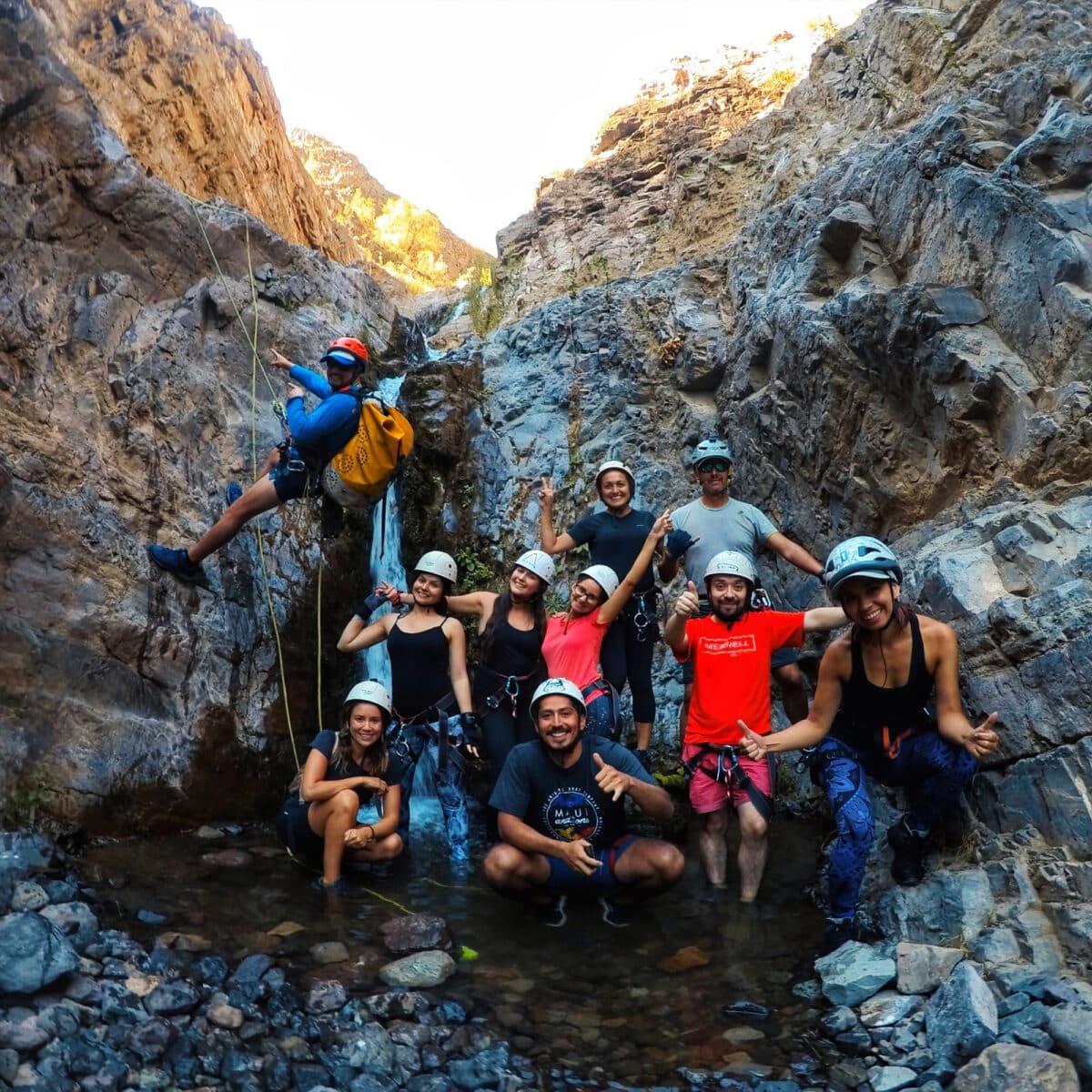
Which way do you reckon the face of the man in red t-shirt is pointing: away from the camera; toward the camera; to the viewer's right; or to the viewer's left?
toward the camera

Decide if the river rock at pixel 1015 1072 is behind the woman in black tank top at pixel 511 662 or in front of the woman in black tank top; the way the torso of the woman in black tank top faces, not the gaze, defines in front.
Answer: in front

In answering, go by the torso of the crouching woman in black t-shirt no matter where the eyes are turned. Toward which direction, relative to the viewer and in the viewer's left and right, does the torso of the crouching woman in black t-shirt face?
facing the viewer and to the right of the viewer

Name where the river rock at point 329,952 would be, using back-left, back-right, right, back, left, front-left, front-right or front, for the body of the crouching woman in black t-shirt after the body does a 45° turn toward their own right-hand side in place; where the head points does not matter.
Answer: front

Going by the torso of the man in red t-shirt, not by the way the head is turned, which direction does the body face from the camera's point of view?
toward the camera

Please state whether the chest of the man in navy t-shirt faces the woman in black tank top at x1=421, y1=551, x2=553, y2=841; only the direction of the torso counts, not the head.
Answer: no

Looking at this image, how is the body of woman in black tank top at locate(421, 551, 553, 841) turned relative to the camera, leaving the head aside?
toward the camera

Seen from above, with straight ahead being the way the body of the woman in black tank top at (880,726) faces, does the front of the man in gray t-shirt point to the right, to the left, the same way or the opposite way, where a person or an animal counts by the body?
the same way

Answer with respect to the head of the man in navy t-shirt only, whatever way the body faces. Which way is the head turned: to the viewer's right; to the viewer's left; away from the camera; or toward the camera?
toward the camera

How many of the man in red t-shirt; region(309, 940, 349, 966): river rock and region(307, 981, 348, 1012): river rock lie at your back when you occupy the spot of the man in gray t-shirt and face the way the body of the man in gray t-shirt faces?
0

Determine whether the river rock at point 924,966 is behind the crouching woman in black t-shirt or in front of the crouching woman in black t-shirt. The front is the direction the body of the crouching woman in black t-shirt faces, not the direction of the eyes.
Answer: in front

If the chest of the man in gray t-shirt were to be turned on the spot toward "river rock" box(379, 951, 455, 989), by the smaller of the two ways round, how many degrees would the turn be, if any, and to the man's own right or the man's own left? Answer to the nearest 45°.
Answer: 0° — they already face it

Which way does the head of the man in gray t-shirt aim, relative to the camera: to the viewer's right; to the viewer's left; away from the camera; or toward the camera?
toward the camera
